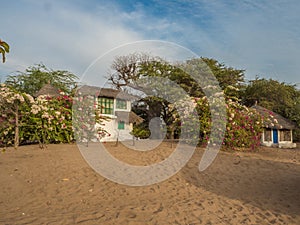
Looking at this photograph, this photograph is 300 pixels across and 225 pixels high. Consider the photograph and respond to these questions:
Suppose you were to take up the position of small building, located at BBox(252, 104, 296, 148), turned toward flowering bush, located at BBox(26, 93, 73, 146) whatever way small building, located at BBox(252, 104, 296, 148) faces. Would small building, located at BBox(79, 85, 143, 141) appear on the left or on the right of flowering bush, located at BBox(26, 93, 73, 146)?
right

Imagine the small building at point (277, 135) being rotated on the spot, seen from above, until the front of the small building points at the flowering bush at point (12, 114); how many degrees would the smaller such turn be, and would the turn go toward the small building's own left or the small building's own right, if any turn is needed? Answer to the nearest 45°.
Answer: approximately 45° to the small building's own right

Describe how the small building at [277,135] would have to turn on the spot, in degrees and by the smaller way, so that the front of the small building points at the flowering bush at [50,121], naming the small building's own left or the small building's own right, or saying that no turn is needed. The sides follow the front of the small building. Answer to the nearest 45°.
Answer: approximately 45° to the small building's own right

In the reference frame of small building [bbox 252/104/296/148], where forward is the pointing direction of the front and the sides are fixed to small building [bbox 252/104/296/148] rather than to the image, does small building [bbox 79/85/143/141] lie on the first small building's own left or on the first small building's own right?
on the first small building's own right

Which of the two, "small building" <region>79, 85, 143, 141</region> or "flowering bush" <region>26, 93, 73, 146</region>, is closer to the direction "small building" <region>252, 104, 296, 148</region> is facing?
the flowering bush

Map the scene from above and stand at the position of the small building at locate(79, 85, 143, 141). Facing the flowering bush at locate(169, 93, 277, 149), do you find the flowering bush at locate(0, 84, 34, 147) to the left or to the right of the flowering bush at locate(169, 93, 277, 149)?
right

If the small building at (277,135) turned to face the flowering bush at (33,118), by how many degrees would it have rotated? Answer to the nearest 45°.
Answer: approximately 45° to its right

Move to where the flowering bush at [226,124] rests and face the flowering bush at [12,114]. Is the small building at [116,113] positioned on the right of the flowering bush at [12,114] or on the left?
right

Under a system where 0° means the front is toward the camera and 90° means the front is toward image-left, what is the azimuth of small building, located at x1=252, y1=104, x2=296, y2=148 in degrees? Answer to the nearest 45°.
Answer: approximately 0°
